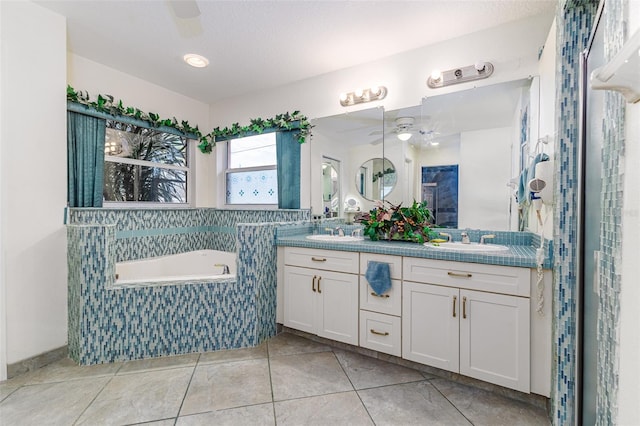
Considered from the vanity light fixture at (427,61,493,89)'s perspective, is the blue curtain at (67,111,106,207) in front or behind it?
in front

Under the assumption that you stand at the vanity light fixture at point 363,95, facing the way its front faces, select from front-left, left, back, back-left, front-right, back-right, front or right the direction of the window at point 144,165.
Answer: front-right

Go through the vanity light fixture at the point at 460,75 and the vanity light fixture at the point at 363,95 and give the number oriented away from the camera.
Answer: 0

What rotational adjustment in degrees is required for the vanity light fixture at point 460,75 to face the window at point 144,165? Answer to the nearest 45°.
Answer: approximately 45° to its right

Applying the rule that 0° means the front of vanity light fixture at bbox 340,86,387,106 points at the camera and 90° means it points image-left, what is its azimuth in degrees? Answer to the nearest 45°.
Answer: approximately 45°

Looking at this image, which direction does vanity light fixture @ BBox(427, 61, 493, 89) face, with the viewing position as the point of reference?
facing the viewer and to the left of the viewer
